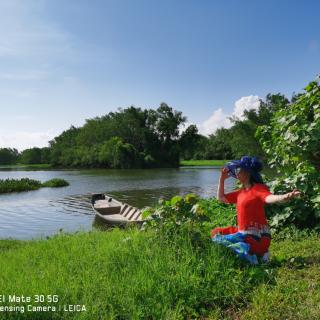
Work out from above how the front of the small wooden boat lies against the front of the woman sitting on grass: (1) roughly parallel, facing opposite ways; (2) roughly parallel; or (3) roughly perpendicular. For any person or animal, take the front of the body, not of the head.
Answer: roughly perpendicular

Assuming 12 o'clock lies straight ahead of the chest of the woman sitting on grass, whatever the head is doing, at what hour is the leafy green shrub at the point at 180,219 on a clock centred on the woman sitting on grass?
The leafy green shrub is roughly at 2 o'clock from the woman sitting on grass.

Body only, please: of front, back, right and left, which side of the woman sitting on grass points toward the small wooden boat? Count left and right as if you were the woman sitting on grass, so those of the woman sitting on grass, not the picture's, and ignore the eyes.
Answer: right
